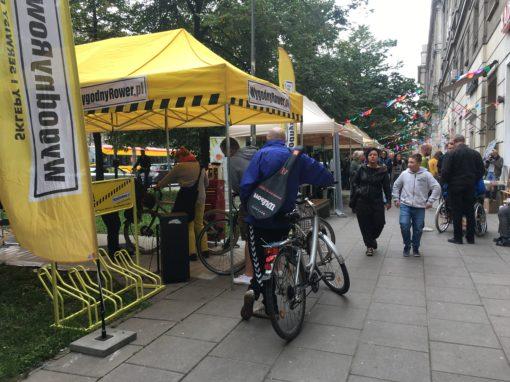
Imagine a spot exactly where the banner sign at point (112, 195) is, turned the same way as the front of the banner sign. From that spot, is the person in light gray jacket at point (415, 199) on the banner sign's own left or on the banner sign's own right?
on the banner sign's own left

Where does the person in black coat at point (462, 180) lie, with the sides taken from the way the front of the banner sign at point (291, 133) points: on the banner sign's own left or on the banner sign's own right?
on the banner sign's own left

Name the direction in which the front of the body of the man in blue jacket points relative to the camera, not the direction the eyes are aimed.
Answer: away from the camera

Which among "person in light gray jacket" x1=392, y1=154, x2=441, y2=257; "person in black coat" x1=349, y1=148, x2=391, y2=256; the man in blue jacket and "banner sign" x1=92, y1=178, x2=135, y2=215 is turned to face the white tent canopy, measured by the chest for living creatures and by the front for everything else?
the man in blue jacket

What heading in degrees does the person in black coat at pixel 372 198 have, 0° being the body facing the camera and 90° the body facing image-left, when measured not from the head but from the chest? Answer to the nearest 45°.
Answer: approximately 0°

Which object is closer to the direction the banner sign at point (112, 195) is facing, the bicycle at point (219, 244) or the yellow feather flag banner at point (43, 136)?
the yellow feather flag banner

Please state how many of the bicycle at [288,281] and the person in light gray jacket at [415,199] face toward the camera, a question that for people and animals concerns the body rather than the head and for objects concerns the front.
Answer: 1

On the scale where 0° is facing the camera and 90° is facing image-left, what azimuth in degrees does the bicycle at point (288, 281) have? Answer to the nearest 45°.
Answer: approximately 225°

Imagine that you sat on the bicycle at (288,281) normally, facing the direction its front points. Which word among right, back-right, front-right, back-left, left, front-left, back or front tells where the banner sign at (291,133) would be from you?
front-left

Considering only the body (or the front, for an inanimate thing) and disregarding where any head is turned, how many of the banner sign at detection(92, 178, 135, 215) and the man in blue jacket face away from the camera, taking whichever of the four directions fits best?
1

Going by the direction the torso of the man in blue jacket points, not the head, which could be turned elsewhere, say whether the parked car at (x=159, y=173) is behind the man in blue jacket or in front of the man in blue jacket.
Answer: in front

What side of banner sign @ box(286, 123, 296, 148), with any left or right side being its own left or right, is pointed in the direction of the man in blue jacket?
front

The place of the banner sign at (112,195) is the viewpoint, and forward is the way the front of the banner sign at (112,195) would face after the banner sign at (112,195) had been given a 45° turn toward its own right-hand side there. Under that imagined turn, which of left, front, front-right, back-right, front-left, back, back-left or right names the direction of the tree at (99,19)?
back-right

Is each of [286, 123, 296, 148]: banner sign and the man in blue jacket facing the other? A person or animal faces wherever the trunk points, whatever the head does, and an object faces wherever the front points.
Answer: yes
